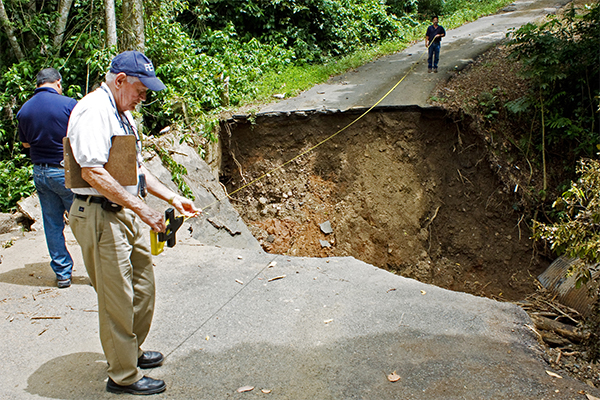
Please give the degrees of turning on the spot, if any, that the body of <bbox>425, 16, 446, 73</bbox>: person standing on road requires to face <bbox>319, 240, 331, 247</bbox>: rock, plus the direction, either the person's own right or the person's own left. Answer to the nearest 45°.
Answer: approximately 45° to the person's own right

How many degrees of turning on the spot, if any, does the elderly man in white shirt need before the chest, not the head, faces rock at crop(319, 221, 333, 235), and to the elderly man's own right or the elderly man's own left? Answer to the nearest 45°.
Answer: approximately 45° to the elderly man's own left

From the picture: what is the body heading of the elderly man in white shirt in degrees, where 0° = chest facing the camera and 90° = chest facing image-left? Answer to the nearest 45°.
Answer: approximately 270°

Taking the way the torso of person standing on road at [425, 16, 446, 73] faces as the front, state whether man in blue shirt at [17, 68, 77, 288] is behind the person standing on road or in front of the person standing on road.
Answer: in front

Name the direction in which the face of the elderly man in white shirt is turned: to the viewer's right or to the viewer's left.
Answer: to the viewer's right

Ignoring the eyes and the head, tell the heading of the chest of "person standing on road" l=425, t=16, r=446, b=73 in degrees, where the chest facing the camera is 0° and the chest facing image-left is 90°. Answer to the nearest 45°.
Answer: approximately 0°

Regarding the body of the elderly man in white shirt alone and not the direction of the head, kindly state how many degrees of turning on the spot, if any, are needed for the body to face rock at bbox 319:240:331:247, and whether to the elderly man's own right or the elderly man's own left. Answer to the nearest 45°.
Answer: approximately 45° to the elderly man's own left

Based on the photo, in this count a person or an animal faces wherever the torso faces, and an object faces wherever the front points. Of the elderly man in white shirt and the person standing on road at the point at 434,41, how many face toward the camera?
1

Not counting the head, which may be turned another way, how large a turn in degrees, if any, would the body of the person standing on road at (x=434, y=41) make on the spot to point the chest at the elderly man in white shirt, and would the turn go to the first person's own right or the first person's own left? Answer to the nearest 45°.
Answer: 0° — they already face them
